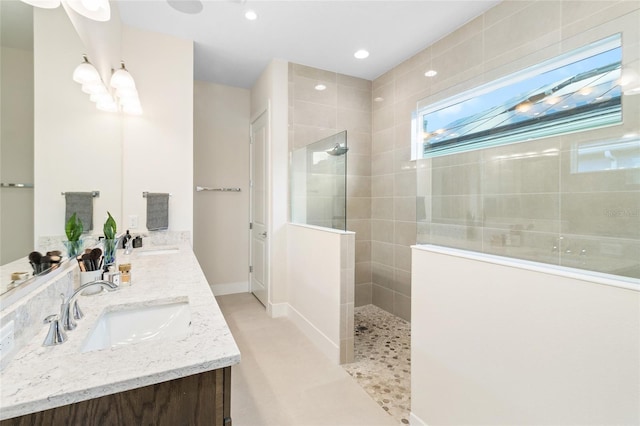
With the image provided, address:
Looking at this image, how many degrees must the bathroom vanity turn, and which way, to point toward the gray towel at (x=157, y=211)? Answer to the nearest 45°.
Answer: approximately 90° to its left

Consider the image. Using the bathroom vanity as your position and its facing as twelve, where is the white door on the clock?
The white door is roughly at 10 o'clock from the bathroom vanity.

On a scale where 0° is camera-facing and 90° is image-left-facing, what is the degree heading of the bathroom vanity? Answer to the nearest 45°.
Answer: approximately 270°

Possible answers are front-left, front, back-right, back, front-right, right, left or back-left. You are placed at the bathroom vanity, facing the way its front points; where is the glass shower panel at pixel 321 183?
front-left
